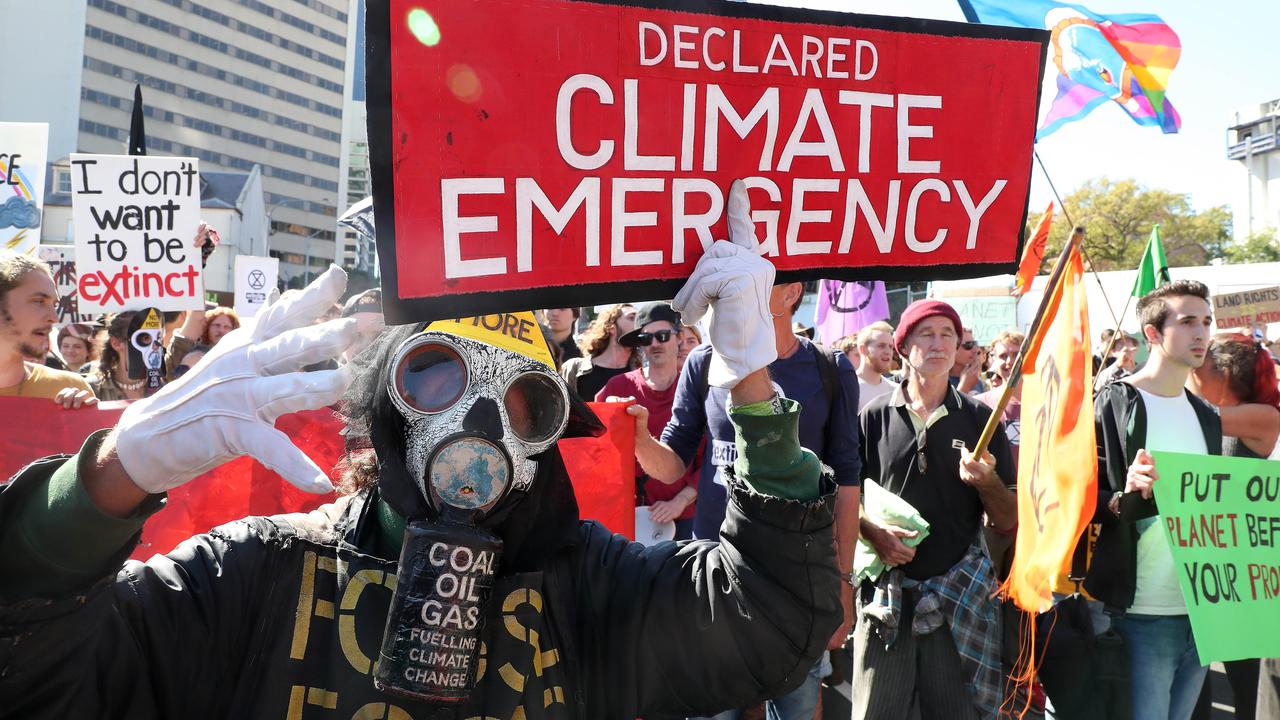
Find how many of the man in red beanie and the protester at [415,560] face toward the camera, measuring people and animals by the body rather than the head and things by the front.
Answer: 2

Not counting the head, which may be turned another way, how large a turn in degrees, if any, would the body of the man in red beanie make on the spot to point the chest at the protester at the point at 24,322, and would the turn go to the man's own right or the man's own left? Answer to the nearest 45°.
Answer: approximately 90° to the man's own right

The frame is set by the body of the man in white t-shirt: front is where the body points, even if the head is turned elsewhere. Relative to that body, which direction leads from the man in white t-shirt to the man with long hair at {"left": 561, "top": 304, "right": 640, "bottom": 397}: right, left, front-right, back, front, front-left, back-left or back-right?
back-right

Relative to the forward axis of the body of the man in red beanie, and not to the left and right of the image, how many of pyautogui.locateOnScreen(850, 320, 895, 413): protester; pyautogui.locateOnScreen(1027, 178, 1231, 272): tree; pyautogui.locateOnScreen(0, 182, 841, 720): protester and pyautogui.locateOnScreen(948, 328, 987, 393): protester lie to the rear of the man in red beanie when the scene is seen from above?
3

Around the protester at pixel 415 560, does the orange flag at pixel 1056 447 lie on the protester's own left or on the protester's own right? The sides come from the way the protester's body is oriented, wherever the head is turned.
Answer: on the protester's own left

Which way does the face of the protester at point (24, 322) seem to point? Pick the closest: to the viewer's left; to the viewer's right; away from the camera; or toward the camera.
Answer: to the viewer's right

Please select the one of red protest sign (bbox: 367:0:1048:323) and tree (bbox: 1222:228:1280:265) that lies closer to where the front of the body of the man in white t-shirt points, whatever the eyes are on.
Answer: the red protest sign

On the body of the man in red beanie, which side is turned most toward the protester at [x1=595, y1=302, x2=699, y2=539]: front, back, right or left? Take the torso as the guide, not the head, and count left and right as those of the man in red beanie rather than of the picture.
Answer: right

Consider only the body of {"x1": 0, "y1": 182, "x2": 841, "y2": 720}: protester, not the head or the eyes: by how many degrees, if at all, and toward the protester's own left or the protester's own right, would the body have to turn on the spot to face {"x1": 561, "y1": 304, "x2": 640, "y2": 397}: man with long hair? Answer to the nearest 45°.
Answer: approximately 180°

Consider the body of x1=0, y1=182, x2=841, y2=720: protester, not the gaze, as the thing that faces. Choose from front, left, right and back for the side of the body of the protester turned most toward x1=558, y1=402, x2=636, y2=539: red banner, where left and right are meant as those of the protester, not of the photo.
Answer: back

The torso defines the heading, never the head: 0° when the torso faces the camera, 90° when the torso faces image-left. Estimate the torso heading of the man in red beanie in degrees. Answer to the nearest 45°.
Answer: approximately 0°
